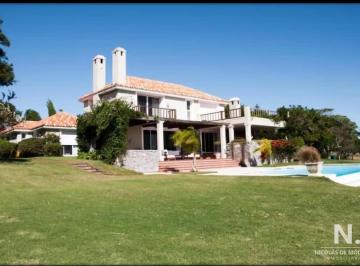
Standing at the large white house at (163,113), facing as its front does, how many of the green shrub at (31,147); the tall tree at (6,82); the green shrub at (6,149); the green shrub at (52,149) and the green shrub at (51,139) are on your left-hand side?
0

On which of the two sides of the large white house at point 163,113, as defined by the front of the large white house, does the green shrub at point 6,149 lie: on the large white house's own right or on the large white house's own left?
on the large white house's own right

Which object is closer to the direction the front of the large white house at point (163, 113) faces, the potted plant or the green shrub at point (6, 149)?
the potted plant

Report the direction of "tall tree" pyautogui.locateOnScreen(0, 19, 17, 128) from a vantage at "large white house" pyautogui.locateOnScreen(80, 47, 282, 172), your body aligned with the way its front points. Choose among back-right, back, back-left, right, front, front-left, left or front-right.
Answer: right

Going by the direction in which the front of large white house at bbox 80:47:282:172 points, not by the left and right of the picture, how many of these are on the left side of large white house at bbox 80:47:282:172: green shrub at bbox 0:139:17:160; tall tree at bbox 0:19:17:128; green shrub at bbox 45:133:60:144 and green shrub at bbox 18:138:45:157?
0

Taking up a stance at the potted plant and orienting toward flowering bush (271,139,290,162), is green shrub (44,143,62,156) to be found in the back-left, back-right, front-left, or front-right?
front-left

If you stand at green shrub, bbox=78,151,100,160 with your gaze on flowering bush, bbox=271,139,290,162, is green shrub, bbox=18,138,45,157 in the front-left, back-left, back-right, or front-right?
back-left

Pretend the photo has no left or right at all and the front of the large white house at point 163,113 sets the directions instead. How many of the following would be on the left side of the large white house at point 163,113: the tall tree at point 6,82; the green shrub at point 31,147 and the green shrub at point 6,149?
0

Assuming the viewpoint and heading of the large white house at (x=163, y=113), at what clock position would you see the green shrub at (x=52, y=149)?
The green shrub is roughly at 4 o'clock from the large white house.

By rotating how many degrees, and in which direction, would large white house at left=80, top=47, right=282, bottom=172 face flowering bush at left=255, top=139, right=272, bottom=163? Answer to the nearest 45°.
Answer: approximately 45° to its left

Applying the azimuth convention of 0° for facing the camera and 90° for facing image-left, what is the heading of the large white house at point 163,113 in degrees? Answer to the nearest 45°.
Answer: approximately 315°

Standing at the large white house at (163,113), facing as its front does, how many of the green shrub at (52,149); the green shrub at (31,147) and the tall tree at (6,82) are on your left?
0

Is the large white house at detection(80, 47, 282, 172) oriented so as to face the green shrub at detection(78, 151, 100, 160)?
no

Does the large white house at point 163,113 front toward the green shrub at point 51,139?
no

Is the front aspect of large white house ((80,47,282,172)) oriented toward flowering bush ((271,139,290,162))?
no

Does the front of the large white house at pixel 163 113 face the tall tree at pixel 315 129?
no

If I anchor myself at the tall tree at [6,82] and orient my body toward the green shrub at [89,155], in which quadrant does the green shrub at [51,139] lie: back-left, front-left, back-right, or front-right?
front-left
